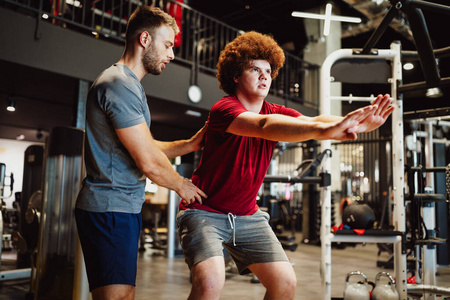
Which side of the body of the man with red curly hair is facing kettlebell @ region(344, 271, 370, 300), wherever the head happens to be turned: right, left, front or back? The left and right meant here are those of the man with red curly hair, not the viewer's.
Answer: left

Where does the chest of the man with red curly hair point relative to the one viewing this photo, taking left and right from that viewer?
facing the viewer and to the right of the viewer

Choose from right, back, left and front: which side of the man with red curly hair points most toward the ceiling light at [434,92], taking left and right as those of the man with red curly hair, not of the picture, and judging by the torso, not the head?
left

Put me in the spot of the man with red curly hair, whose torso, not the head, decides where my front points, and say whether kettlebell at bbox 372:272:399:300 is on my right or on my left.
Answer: on my left

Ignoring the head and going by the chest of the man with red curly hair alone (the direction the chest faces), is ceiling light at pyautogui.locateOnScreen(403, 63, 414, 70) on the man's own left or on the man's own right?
on the man's own left

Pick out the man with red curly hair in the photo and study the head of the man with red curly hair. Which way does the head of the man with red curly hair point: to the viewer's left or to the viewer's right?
to the viewer's right
